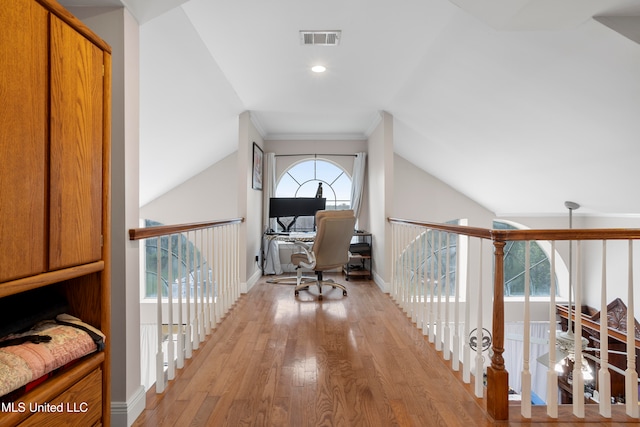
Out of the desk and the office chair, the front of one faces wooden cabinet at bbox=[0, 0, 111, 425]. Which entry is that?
the desk

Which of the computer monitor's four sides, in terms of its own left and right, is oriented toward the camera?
front

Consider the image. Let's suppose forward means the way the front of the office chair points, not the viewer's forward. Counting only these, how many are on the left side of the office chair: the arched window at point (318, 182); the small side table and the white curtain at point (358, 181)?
0

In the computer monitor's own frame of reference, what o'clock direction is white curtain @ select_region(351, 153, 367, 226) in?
The white curtain is roughly at 8 o'clock from the computer monitor.

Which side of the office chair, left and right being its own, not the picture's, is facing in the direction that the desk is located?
front

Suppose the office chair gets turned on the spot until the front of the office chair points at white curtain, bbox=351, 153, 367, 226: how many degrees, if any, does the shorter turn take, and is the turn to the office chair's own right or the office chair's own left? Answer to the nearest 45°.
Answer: approximately 45° to the office chair's own right

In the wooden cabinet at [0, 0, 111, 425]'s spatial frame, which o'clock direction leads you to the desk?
The desk is roughly at 9 o'clock from the wooden cabinet.

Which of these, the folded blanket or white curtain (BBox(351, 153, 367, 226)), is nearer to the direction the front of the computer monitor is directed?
the folded blanket

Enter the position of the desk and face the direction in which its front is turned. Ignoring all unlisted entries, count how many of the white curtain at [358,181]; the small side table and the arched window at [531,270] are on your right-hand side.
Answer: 0

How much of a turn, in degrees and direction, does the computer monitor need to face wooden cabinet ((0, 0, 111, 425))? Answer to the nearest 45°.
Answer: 0° — it already faces it

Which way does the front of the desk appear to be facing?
toward the camera

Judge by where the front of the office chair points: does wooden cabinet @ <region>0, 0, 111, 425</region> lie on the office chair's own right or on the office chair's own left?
on the office chair's own left

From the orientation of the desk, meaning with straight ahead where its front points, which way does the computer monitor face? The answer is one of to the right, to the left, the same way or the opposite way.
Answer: the same way

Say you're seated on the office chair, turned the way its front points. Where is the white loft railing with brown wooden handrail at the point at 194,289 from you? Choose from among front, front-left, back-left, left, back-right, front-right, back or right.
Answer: left

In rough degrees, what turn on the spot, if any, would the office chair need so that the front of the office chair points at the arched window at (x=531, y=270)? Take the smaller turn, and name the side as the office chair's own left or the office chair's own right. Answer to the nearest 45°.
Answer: approximately 90° to the office chair's own right

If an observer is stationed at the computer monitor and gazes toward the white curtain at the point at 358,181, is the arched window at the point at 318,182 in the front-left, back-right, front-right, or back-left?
front-left

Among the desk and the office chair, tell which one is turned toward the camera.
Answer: the desk

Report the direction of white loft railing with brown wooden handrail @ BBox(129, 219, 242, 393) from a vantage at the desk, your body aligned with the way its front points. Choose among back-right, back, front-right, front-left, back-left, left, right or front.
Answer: front

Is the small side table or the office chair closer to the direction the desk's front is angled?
the office chair

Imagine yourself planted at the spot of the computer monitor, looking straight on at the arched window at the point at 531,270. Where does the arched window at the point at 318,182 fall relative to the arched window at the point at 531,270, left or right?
left
